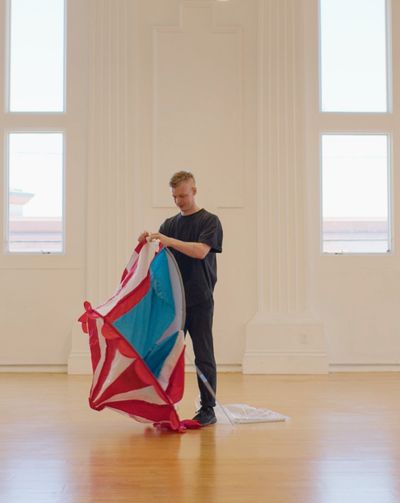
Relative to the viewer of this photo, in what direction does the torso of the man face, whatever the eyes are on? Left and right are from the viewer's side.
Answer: facing the viewer and to the left of the viewer

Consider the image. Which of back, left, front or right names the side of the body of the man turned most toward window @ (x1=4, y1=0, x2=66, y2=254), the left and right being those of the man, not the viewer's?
right

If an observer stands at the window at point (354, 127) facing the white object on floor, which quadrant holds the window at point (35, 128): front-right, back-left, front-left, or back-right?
front-right

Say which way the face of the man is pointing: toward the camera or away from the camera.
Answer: toward the camera

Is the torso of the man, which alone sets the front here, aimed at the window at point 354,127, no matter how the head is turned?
no

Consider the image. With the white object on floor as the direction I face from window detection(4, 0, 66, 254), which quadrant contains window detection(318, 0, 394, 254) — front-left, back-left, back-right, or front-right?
front-left

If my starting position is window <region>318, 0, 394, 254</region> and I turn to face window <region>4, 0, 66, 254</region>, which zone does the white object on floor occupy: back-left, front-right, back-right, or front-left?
front-left
